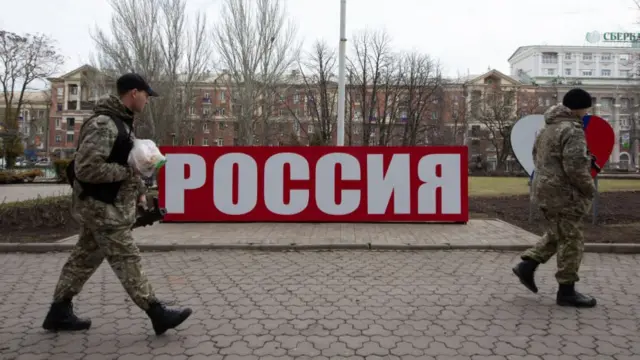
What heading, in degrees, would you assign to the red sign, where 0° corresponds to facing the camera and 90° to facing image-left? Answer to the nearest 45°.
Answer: approximately 0°

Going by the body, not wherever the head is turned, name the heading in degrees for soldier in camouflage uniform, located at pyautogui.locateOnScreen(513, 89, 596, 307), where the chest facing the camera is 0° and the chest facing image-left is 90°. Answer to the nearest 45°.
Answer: approximately 270°

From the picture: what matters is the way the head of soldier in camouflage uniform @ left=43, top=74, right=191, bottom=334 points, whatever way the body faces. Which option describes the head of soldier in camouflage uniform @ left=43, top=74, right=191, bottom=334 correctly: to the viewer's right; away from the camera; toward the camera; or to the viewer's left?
to the viewer's right

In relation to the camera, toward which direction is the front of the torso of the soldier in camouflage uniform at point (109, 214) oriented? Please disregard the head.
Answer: to the viewer's right

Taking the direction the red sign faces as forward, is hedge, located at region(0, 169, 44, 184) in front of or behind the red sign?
behind

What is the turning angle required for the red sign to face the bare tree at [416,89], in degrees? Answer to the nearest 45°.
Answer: approximately 180°

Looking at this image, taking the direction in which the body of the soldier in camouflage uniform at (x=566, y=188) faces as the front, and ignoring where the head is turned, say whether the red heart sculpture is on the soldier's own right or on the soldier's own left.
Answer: on the soldier's own left
